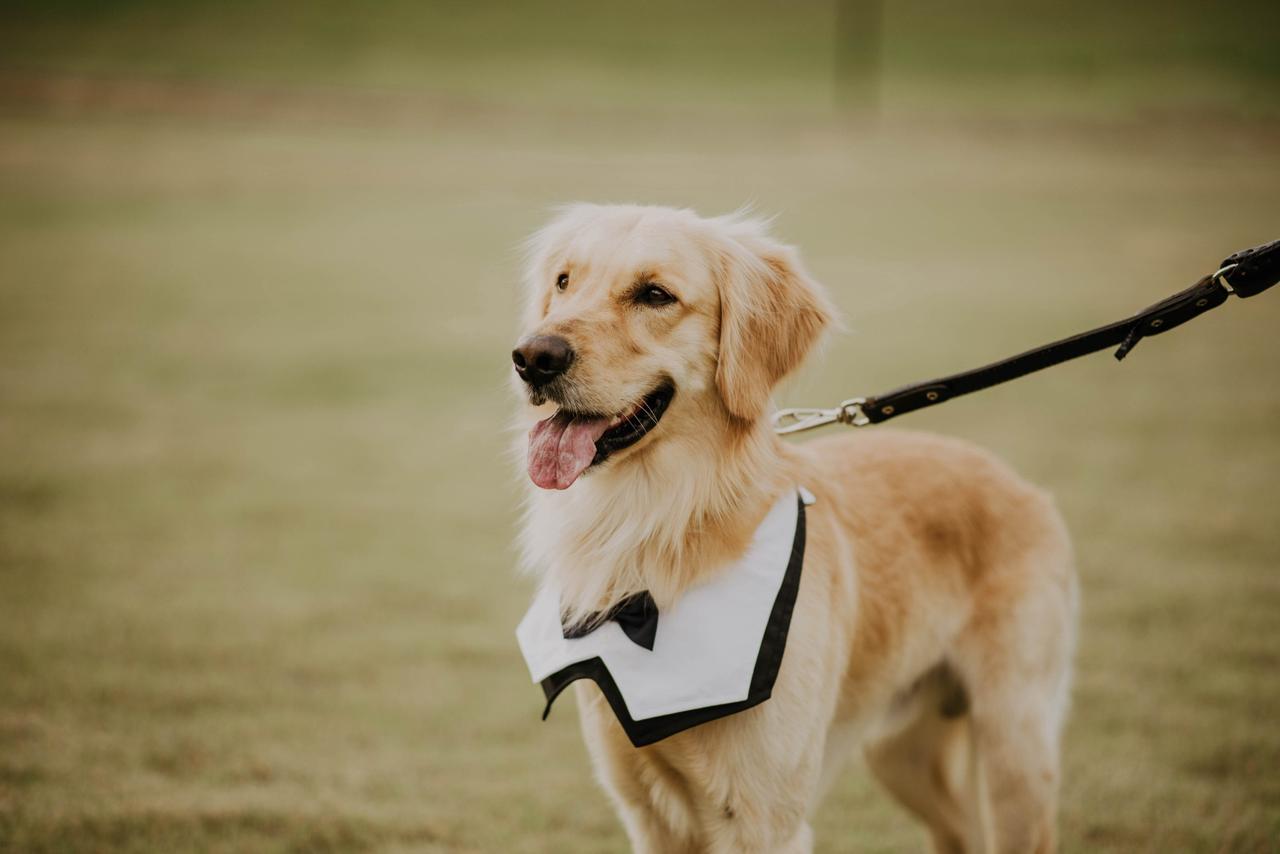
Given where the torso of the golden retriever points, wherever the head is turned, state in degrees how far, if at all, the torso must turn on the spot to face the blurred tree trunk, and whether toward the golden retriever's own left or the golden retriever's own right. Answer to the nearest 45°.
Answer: approximately 135° to the golden retriever's own right

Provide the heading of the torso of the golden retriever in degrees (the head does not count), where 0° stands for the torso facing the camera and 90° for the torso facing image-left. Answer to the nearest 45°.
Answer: approximately 45°
